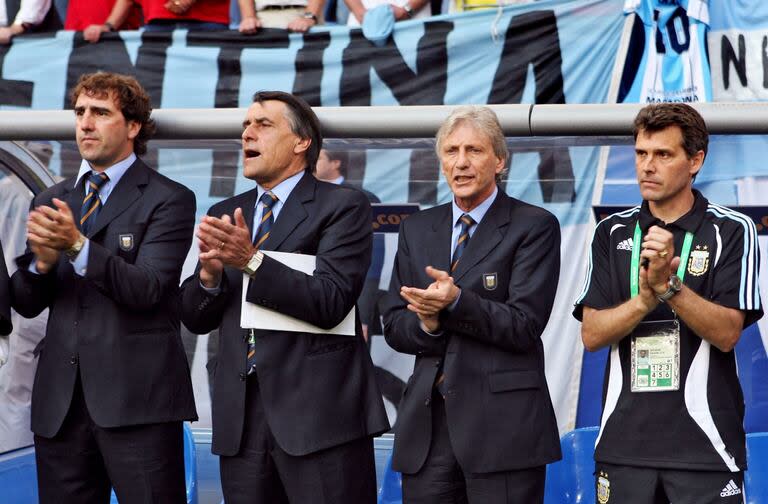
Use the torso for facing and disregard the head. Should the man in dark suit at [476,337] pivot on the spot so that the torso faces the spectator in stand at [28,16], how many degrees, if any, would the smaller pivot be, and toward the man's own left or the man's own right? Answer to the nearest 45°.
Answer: approximately 90° to the man's own right

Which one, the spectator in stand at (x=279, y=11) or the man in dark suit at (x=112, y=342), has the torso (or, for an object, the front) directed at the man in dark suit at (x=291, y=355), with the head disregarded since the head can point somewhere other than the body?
the spectator in stand

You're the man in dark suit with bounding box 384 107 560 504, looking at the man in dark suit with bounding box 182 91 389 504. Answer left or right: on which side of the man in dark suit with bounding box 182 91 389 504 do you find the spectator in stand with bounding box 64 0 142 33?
right

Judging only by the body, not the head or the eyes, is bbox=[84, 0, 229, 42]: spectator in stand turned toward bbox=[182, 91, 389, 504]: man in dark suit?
yes

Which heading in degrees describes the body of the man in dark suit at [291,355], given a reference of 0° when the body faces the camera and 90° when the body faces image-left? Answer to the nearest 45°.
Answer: approximately 45°

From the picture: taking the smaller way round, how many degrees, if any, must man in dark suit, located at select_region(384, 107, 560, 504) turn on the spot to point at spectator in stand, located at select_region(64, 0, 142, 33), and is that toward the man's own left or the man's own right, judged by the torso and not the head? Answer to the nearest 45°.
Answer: approximately 90° to the man's own right

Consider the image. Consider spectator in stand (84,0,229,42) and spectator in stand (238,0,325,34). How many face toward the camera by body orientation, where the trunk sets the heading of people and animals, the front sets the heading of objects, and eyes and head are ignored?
2

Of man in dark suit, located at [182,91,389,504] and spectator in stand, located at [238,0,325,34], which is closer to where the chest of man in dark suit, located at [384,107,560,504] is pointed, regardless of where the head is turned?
the man in dark suit

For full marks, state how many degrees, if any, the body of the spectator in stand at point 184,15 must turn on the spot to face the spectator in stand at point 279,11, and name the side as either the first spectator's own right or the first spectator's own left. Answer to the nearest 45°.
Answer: approximately 45° to the first spectator's own left

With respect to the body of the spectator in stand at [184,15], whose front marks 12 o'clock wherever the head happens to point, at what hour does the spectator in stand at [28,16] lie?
the spectator in stand at [28,16] is roughly at 4 o'clock from the spectator in stand at [184,15].

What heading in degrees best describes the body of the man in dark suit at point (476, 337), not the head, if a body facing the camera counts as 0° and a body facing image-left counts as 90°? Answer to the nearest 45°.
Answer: approximately 45°
